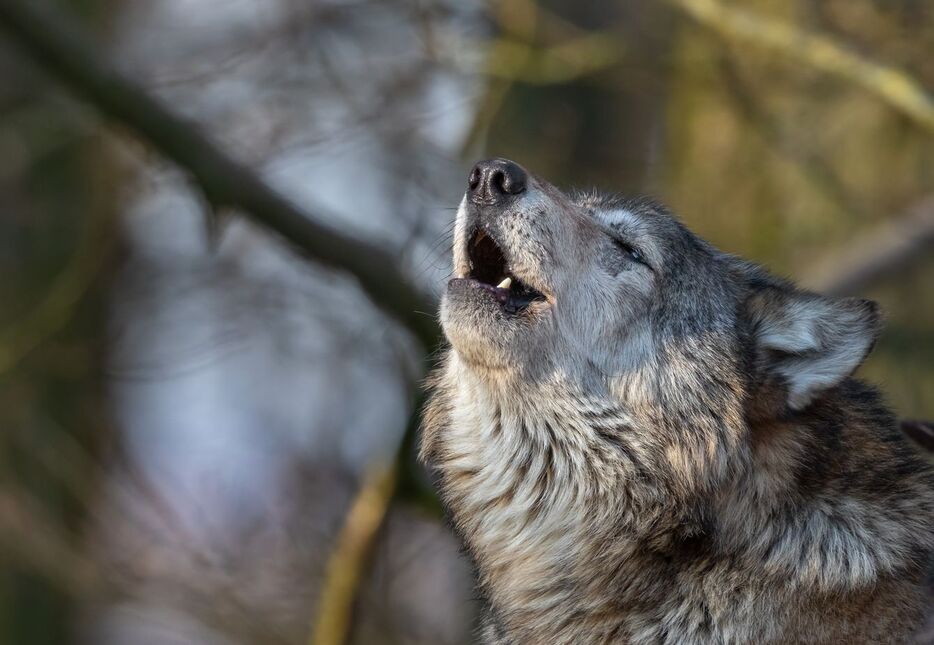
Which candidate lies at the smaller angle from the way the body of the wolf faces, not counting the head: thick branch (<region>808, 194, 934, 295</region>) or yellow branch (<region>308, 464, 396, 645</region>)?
the yellow branch

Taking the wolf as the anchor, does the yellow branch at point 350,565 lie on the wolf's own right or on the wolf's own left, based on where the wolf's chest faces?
on the wolf's own right

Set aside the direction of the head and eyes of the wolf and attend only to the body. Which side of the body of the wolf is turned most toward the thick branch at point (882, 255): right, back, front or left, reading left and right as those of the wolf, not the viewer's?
back

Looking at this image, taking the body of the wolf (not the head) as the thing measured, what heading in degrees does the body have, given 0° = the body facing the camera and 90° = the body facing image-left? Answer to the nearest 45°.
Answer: approximately 45°
